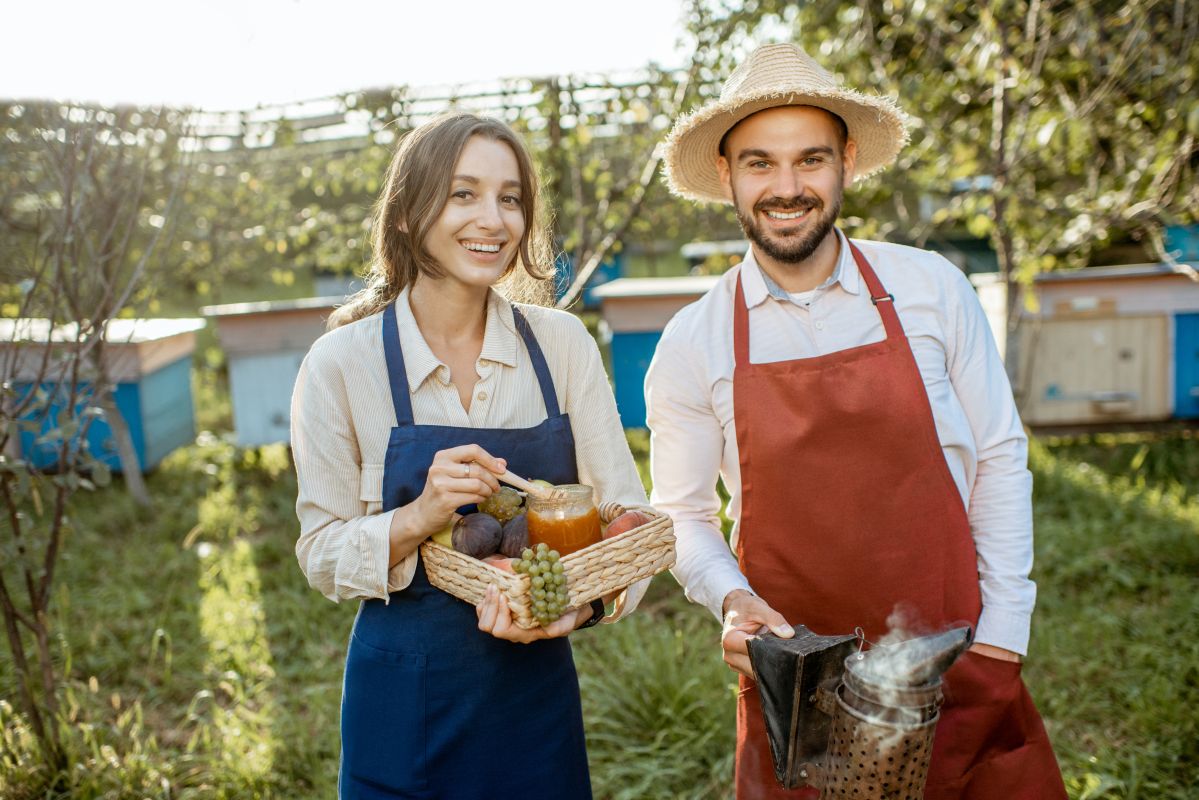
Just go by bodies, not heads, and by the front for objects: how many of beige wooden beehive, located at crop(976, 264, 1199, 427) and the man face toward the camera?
2

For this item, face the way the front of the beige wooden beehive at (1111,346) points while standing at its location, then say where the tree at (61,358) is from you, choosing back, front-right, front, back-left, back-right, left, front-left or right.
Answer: front-right

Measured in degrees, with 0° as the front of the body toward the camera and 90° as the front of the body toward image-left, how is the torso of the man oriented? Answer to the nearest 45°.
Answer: approximately 0°

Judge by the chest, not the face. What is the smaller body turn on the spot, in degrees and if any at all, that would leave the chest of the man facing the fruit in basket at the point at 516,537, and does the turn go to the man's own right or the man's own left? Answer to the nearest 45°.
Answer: approximately 45° to the man's own right

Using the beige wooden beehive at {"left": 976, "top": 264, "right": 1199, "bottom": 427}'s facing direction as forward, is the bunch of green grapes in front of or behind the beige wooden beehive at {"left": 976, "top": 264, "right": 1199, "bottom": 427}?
in front

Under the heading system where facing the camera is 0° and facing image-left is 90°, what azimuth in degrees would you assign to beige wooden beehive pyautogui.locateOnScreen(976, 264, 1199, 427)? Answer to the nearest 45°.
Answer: approximately 0°

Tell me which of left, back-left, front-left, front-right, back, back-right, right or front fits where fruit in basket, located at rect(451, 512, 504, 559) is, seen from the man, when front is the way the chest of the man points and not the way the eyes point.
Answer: front-right

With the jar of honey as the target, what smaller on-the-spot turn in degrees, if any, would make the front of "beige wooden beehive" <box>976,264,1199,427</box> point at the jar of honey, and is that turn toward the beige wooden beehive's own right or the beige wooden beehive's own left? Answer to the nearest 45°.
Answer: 0° — it already faces it

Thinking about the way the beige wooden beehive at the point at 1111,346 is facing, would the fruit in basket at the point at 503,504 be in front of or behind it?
in front
